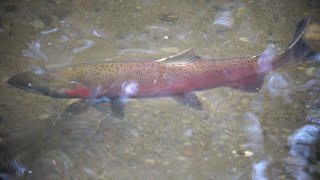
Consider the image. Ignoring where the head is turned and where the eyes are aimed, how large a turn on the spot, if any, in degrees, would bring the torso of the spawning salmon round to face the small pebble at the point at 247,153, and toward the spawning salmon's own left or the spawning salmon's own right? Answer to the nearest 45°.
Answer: approximately 135° to the spawning salmon's own left

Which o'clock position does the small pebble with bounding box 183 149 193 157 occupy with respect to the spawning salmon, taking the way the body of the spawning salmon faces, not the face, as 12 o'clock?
The small pebble is roughly at 8 o'clock from the spawning salmon.

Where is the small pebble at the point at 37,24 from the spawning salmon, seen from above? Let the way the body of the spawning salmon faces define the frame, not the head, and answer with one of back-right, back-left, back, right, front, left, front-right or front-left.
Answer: front-right

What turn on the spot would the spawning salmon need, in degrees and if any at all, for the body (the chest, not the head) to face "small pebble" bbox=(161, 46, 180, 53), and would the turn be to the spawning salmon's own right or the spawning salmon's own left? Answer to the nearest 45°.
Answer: approximately 90° to the spawning salmon's own right

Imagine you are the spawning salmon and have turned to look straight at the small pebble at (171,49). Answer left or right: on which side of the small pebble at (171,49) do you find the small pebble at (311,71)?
right

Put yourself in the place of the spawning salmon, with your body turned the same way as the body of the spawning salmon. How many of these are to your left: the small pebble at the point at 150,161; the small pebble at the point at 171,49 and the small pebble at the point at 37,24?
1

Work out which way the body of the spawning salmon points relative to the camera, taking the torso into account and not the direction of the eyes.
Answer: to the viewer's left

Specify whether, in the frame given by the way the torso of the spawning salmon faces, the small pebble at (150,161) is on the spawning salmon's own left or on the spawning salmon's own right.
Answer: on the spawning salmon's own left
